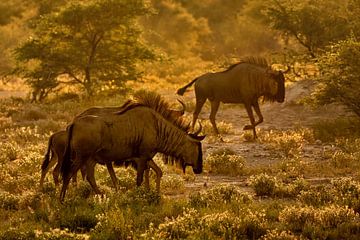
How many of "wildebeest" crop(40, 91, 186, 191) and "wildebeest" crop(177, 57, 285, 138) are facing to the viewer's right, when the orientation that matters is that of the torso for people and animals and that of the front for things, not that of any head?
2

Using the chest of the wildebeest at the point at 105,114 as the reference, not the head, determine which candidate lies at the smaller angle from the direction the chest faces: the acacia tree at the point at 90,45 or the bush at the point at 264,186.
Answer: the bush

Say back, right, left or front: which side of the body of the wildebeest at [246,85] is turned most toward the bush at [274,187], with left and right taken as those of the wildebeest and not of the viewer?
right

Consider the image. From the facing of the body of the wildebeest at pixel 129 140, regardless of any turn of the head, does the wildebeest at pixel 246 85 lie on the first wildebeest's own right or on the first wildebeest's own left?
on the first wildebeest's own left

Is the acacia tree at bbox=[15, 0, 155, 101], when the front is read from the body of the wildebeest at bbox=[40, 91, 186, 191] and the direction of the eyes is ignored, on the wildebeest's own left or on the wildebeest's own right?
on the wildebeest's own left

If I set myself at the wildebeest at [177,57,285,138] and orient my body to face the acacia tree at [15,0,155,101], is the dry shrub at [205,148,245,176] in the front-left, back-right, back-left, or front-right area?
back-left

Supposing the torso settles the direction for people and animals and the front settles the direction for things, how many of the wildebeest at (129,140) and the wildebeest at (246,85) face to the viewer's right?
2

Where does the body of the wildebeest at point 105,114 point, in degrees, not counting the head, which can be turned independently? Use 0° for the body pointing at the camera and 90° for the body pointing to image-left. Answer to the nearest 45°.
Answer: approximately 270°

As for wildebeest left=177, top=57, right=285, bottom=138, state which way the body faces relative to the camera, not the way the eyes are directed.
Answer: to the viewer's right

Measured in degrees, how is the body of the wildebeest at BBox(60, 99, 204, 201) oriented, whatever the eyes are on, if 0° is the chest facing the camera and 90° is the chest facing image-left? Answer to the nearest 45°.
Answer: approximately 270°

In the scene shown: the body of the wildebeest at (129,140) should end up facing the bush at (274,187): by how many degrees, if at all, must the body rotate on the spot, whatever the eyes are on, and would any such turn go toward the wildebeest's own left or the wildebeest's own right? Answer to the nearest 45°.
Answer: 0° — it already faces it

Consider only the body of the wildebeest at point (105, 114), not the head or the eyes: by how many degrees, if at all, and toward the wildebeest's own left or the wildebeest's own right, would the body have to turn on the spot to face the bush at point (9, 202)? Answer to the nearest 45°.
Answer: approximately 180°
